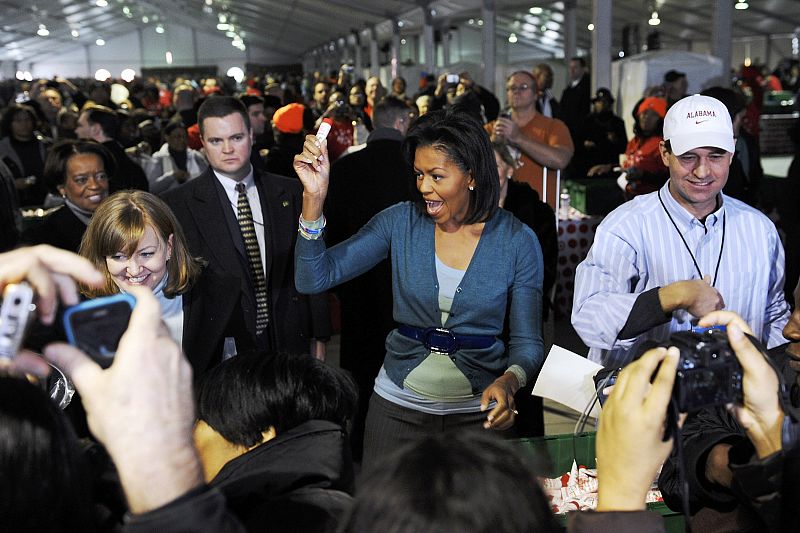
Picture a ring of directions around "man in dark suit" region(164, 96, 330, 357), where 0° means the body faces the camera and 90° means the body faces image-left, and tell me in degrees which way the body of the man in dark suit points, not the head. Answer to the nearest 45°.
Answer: approximately 0°

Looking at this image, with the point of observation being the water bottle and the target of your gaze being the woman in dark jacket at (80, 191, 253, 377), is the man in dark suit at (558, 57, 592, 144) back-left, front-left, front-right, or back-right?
back-right

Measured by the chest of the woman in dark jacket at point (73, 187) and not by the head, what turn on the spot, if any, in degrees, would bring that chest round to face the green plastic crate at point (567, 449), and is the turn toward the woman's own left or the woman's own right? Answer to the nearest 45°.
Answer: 0° — they already face it
